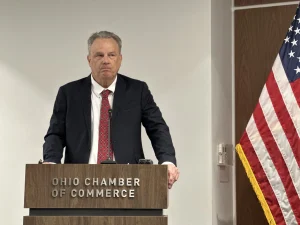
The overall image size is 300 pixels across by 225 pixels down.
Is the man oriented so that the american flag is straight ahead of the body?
no

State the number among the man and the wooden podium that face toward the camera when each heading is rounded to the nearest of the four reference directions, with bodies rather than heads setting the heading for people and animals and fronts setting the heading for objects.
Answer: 2

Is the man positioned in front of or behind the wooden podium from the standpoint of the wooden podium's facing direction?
behind

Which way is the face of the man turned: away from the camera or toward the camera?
toward the camera

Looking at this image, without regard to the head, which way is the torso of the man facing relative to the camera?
toward the camera

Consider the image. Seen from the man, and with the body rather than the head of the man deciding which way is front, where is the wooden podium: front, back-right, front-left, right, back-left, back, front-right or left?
front

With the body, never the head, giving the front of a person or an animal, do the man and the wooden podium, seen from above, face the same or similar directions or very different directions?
same or similar directions
